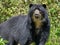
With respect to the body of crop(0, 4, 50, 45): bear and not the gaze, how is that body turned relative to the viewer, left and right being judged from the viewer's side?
facing the viewer and to the right of the viewer
